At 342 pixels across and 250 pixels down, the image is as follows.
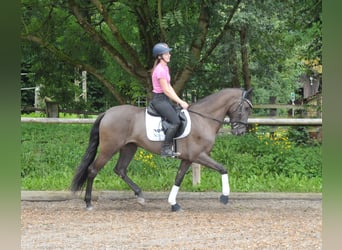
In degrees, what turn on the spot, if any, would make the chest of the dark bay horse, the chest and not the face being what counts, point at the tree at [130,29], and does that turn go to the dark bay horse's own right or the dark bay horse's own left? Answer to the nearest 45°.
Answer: approximately 90° to the dark bay horse's own left

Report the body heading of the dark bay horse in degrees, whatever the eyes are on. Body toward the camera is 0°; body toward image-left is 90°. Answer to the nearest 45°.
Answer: approximately 270°

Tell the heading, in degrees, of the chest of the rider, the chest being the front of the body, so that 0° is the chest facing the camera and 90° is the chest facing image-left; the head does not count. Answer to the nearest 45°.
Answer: approximately 270°
